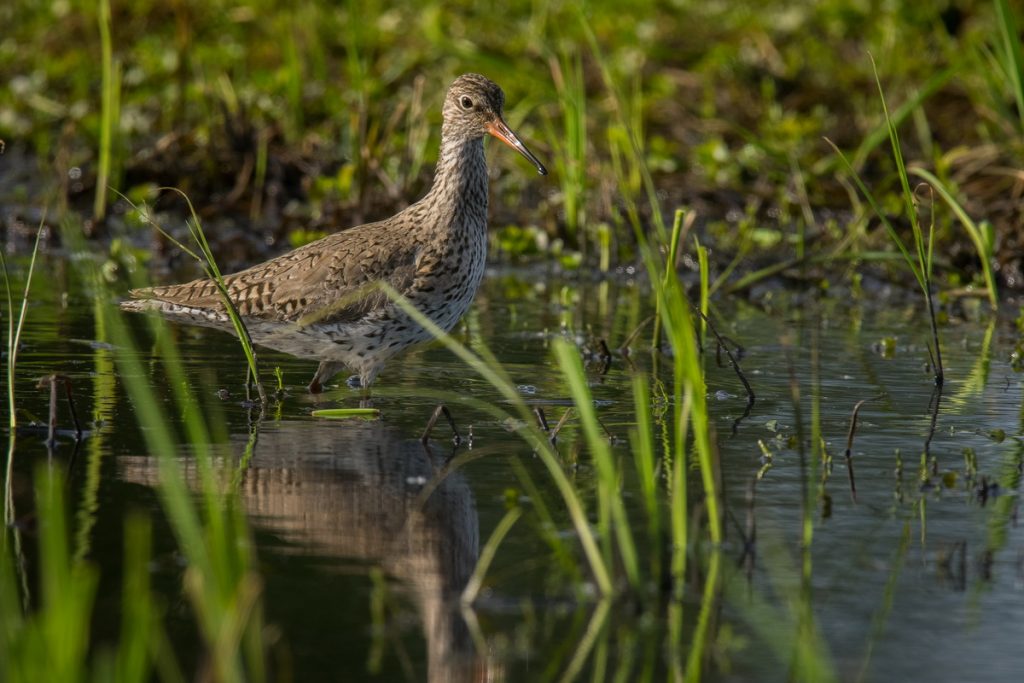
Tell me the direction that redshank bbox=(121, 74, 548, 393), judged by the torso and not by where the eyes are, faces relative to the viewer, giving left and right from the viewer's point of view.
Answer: facing to the right of the viewer

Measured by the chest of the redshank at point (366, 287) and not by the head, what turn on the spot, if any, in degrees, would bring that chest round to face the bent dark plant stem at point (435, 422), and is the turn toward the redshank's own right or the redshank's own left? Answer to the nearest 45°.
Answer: approximately 90° to the redshank's own right

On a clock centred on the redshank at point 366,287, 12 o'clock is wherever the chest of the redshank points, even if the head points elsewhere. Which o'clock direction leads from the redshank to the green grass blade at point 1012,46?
The green grass blade is roughly at 12 o'clock from the redshank.

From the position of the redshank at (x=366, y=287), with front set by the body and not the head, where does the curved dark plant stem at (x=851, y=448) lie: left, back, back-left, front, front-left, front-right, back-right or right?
front-right

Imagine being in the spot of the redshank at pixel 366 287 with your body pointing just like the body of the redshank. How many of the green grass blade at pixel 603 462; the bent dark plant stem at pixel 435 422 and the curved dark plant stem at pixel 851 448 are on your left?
0

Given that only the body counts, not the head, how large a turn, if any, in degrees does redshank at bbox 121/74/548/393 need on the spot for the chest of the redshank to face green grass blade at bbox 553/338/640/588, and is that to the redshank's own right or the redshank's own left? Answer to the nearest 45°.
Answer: approximately 90° to the redshank's own right

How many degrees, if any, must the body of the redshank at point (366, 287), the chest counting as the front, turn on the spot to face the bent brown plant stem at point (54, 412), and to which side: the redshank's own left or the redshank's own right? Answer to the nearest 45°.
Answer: approximately 135° to the redshank's own right

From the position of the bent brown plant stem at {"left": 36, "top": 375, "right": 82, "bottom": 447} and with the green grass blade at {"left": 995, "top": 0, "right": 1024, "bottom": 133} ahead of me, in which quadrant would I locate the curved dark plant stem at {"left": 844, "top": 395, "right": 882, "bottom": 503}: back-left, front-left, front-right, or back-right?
front-right
